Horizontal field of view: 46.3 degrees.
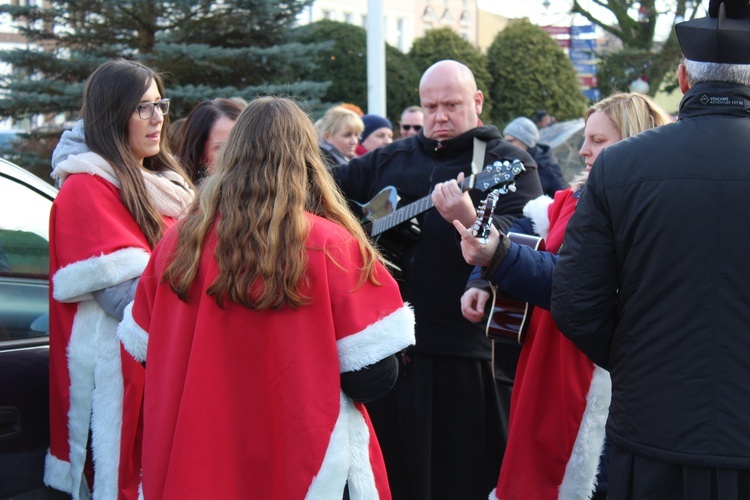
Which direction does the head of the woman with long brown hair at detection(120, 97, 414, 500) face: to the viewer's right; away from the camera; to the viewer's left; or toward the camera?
away from the camera

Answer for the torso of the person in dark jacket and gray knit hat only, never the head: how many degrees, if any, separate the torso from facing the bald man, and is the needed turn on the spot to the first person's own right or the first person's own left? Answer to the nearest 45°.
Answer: approximately 90° to the first person's own left

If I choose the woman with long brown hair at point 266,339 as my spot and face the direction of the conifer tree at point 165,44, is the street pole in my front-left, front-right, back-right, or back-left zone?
front-right

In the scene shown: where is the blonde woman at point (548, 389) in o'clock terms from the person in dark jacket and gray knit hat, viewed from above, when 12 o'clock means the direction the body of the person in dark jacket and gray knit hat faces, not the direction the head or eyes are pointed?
The blonde woman is roughly at 9 o'clock from the person in dark jacket and gray knit hat.

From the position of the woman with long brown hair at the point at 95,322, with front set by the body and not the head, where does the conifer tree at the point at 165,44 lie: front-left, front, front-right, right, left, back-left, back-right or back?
left

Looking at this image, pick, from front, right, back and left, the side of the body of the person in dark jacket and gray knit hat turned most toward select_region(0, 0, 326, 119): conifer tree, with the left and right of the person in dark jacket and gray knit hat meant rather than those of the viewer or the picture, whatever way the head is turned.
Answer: front

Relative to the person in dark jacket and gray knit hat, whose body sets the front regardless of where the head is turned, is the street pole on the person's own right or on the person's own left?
on the person's own right

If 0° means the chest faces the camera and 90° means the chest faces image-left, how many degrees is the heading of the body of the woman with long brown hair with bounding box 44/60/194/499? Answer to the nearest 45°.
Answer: approximately 270°

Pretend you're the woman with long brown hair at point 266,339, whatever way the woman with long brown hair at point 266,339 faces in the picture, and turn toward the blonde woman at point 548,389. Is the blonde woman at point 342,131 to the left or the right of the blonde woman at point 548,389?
left
